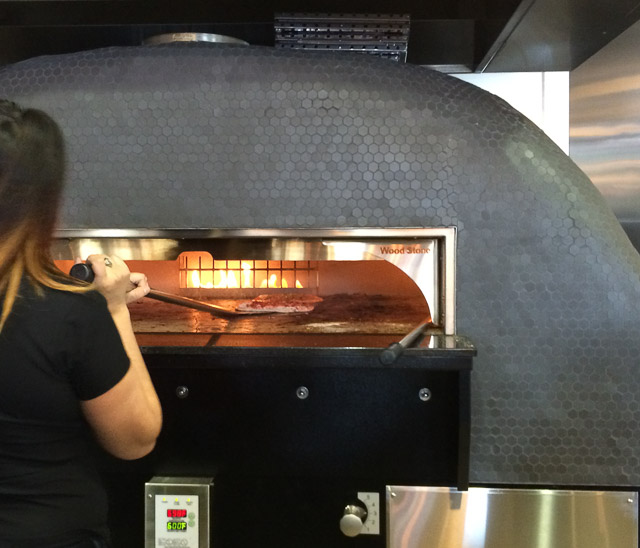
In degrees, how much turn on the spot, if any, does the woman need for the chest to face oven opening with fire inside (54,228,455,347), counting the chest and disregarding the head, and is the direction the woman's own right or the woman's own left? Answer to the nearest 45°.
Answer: approximately 45° to the woman's own right

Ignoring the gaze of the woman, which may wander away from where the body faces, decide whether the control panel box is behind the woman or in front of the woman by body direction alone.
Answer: in front

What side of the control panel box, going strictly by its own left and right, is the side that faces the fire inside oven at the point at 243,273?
back

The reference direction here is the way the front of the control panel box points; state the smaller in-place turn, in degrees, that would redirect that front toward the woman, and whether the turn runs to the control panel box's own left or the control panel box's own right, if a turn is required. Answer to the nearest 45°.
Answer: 0° — it already faces them

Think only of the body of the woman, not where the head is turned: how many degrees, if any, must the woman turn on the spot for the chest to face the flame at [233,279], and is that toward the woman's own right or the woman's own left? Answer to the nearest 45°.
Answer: approximately 45° to the woman's own right

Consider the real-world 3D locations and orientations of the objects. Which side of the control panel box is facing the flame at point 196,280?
back

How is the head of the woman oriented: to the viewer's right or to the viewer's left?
to the viewer's right

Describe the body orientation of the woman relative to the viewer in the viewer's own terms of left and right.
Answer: facing away from the viewer

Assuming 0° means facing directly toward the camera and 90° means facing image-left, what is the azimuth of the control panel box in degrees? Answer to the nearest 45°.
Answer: approximately 0°

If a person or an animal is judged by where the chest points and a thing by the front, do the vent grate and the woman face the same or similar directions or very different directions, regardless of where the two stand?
very different directions

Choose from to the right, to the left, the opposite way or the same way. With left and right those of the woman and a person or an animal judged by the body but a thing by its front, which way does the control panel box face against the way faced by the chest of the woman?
the opposite way

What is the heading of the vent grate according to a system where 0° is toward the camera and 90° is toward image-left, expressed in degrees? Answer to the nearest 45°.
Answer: approximately 0°

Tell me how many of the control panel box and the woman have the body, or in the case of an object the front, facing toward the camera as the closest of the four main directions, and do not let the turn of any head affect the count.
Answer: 1
